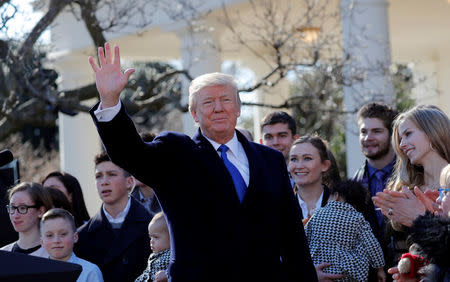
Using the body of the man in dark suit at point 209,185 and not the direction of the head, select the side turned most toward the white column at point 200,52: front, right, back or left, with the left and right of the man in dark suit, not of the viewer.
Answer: back

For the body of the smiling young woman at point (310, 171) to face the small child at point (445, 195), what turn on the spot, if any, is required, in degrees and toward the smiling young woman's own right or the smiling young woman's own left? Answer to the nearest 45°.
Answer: approximately 90° to the smiling young woman's own left

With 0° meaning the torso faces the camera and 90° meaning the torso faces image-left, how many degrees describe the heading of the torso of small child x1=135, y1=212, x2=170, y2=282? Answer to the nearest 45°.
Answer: approximately 45°

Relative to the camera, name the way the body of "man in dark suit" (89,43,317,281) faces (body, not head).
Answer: toward the camera

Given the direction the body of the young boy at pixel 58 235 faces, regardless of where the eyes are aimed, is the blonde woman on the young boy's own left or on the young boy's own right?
on the young boy's own left

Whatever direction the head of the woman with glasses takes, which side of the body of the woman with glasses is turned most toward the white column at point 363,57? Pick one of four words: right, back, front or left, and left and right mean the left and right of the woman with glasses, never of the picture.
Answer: back

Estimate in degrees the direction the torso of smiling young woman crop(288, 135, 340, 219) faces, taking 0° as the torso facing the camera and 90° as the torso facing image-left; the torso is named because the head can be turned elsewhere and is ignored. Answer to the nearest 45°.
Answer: approximately 45°

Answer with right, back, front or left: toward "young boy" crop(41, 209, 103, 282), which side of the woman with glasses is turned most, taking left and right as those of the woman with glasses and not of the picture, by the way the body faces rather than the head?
left

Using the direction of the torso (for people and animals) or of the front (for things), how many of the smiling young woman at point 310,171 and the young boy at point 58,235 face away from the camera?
0

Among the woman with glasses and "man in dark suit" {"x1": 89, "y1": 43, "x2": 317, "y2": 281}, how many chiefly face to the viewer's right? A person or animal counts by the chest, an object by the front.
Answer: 0

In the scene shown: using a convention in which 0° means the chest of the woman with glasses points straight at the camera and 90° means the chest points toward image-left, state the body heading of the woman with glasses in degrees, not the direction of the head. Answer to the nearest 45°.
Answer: approximately 45°
